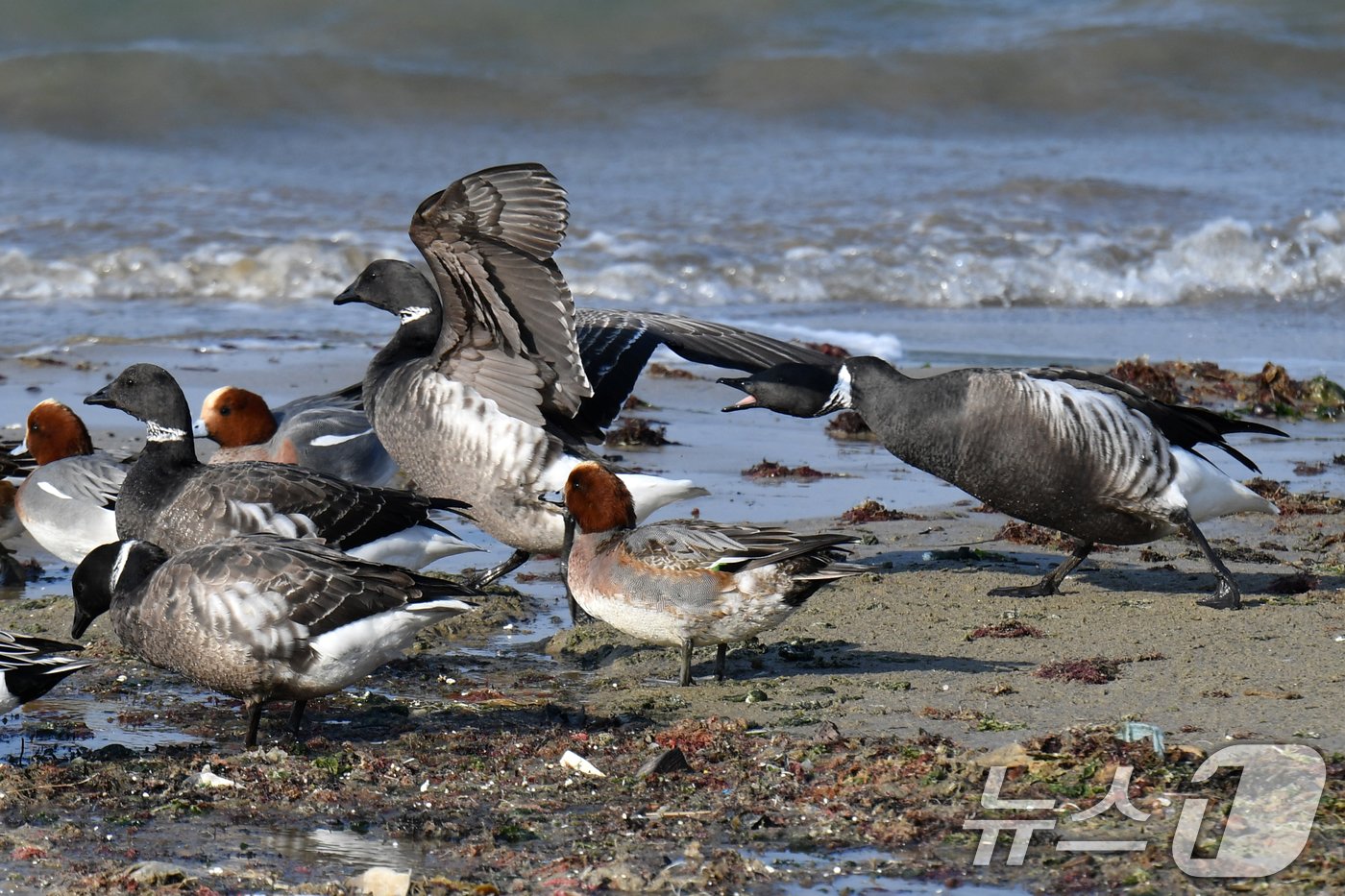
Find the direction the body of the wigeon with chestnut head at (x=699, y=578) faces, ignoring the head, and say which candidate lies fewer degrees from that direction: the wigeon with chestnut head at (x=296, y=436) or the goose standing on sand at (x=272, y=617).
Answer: the goose standing on sand

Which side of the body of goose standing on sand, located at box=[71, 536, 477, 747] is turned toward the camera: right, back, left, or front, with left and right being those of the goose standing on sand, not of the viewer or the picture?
left

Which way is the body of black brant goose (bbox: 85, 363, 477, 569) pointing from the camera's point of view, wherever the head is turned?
to the viewer's left

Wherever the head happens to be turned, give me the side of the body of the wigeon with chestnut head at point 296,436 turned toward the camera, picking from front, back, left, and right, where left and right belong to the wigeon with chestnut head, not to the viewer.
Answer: left

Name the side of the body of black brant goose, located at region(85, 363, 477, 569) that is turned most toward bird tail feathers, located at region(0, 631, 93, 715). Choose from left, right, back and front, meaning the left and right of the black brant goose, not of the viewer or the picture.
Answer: left

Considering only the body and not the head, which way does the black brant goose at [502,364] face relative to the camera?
to the viewer's left

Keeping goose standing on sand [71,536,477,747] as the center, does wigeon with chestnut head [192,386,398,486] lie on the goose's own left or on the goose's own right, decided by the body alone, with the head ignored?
on the goose's own right

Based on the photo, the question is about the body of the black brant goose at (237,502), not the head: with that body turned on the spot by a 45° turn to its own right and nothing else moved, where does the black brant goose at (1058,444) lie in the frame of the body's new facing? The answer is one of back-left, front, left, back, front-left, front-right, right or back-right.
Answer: back-right

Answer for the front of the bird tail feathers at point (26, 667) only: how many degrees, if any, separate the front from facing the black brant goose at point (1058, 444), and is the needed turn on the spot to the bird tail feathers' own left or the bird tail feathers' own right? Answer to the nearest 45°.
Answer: approximately 180°

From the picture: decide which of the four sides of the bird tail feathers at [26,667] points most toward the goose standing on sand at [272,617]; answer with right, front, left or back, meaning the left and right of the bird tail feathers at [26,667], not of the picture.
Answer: back

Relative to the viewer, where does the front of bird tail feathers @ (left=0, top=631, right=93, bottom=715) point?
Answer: to the viewer's left
